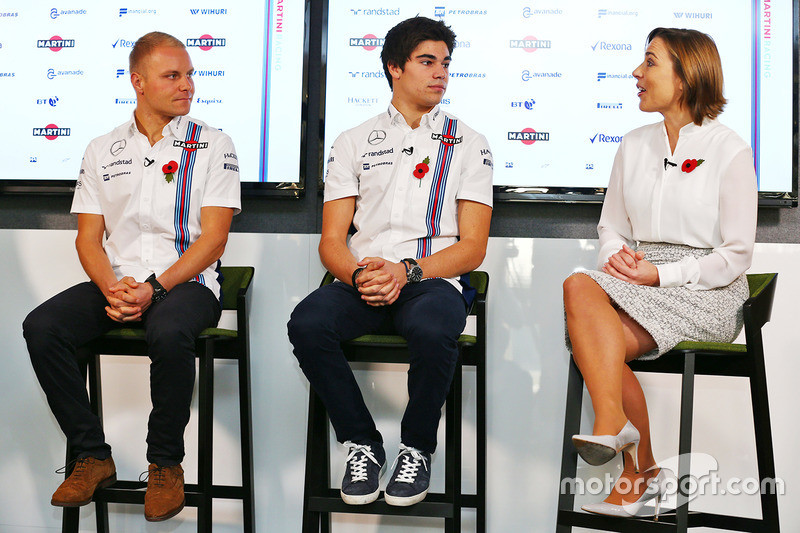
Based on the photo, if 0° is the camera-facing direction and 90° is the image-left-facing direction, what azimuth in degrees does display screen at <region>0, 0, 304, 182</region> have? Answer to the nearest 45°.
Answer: approximately 0°

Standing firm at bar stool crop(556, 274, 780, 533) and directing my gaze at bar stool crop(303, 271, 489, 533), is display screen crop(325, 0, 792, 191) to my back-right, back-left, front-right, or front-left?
front-right

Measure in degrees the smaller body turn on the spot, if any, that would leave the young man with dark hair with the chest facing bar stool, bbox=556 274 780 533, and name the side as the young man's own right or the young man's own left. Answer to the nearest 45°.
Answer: approximately 45° to the young man's own left

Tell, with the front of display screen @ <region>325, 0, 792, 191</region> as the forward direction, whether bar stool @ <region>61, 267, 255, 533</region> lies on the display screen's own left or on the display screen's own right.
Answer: on the display screen's own right

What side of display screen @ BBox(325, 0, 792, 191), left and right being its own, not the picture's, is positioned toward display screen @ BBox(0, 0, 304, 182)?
right

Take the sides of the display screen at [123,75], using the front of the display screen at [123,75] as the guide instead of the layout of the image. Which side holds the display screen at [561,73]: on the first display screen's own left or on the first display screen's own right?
on the first display screen's own left

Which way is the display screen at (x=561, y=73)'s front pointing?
toward the camera

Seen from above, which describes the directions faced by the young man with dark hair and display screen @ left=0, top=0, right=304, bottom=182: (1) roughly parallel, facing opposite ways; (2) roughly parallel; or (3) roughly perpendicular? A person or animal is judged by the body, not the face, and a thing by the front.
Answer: roughly parallel

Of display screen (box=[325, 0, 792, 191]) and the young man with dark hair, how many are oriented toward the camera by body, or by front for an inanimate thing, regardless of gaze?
2

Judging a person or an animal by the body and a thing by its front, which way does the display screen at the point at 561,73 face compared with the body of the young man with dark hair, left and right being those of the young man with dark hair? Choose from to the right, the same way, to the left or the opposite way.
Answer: the same way

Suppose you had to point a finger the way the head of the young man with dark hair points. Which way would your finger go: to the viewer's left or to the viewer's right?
to the viewer's right

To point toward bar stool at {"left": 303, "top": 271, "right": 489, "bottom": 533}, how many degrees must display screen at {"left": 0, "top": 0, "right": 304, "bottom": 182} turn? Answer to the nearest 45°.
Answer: approximately 45° to its left

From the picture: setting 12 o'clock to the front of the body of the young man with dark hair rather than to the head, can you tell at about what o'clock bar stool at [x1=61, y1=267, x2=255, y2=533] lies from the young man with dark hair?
The bar stool is roughly at 3 o'clock from the young man with dark hair.

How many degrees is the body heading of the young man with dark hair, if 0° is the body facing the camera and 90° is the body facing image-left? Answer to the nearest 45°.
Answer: approximately 0°
